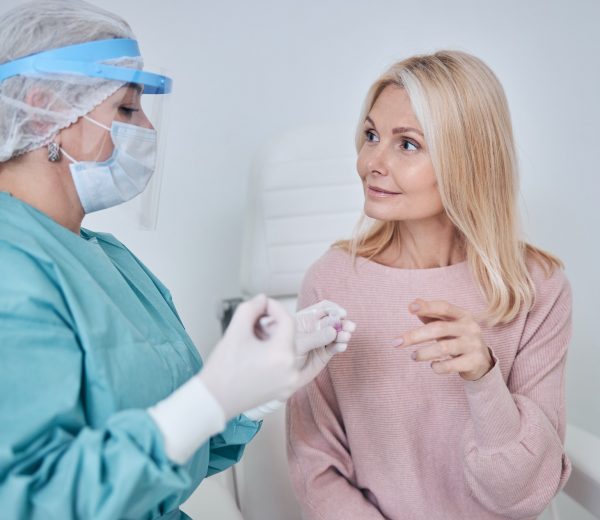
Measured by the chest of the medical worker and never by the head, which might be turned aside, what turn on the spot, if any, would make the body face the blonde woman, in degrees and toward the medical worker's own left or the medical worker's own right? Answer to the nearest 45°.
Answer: approximately 45° to the medical worker's own left

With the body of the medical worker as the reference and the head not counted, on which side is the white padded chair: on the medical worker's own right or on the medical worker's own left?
on the medical worker's own left

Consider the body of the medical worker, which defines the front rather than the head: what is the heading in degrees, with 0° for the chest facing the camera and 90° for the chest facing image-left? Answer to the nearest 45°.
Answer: approximately 270°

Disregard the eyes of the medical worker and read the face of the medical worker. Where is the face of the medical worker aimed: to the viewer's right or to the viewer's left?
to the viewer's right
